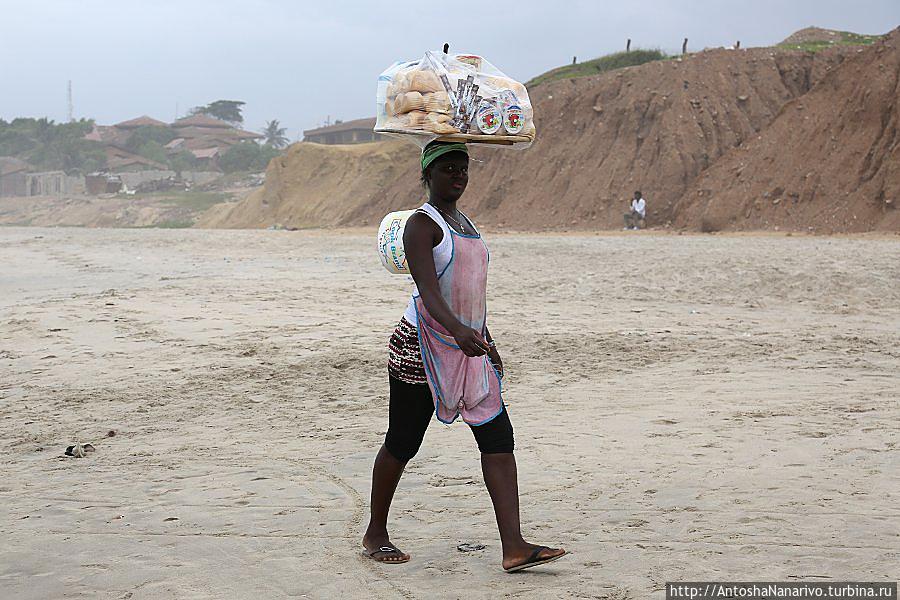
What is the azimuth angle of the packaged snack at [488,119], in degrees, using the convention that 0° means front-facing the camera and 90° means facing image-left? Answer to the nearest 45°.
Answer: approximately 0°

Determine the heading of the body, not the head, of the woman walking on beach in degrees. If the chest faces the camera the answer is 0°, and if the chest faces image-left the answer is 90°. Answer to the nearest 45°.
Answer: approximately 315°

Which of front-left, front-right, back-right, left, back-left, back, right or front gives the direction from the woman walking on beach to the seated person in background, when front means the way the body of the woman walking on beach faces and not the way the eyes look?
back-left
